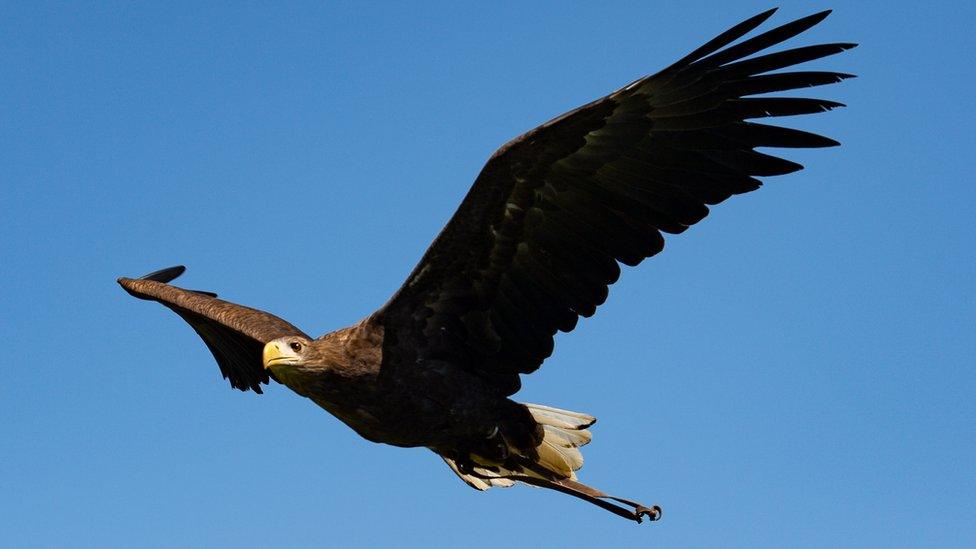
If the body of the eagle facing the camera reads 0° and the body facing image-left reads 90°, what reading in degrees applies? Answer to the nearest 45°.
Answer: approximately 45°
